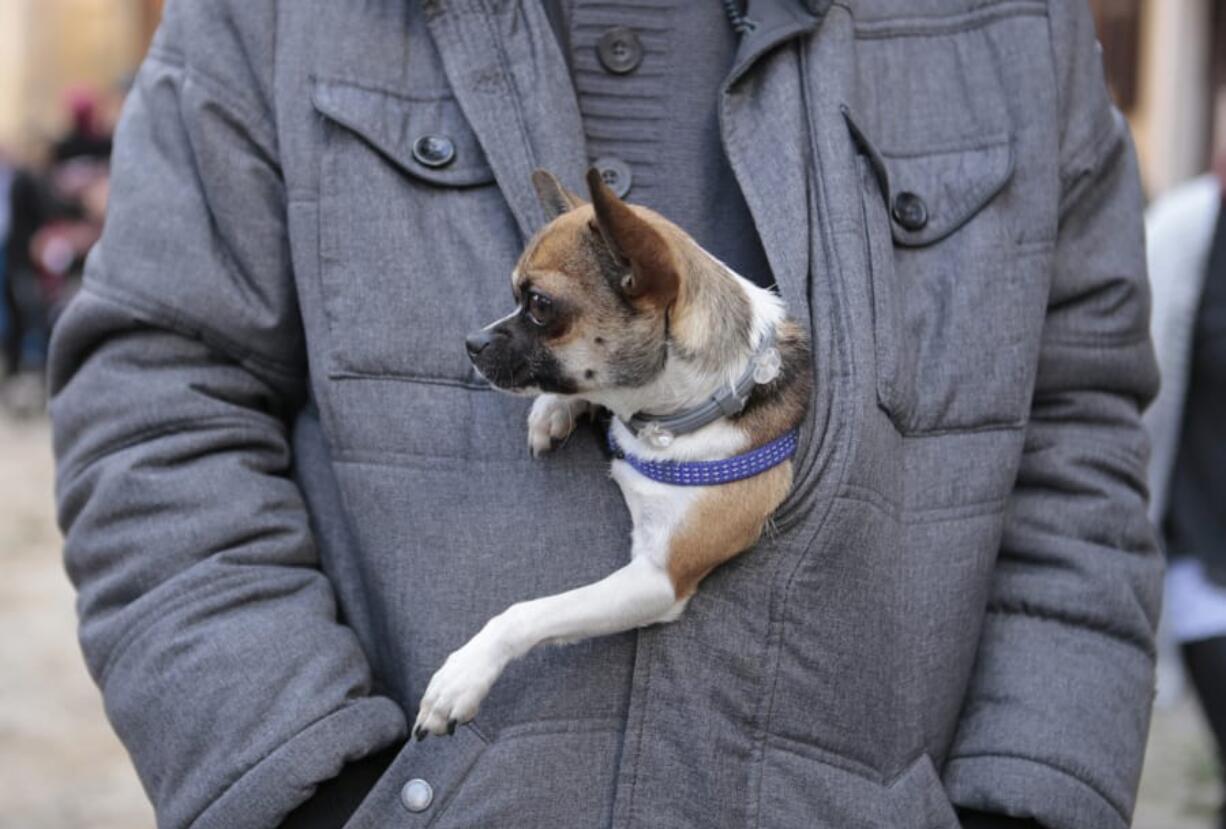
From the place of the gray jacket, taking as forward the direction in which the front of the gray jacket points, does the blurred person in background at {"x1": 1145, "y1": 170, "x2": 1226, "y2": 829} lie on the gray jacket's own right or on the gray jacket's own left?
on the gray jacket's own left

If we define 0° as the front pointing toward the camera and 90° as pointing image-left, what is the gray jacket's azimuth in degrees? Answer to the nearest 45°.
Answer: approximately 0°

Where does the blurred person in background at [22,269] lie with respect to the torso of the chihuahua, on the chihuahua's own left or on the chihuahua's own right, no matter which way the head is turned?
on the chihuahua's own right

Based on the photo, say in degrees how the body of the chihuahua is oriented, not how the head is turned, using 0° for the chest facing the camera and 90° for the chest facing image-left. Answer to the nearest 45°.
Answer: approximately 90°

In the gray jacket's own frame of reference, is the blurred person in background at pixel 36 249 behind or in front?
behind
